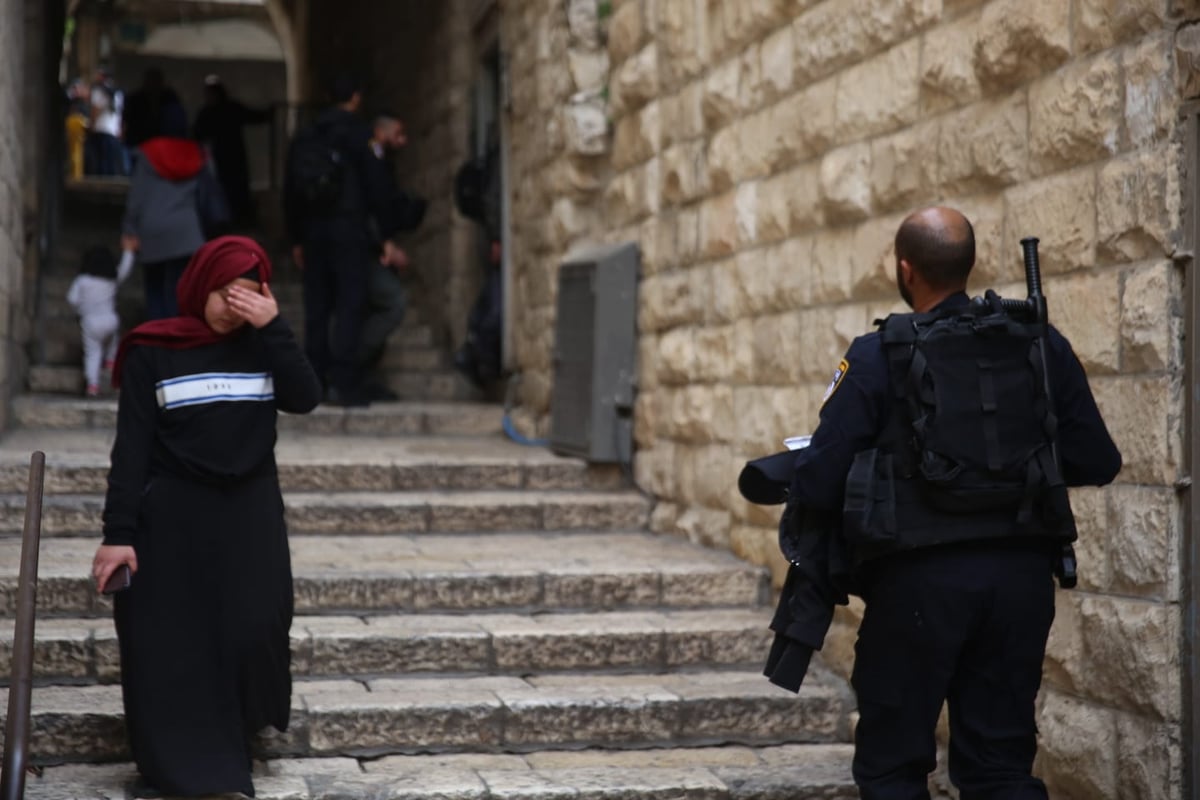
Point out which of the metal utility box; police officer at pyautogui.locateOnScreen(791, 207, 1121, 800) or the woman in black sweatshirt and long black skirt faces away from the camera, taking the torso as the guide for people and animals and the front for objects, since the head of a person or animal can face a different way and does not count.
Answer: the police officer

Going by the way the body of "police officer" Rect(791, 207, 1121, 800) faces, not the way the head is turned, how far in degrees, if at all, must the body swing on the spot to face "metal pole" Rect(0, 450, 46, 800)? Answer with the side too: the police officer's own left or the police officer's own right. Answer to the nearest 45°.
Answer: approximately 90° to the police officer's own left

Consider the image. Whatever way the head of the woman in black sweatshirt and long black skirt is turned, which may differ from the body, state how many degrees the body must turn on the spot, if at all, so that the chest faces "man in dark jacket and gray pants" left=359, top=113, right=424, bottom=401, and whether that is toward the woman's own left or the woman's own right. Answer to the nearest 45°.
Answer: approximately 180°

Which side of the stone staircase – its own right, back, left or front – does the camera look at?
front

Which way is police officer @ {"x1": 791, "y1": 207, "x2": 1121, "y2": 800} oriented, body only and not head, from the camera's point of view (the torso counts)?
away from the camera

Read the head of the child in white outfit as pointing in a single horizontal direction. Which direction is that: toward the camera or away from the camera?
away from the camera

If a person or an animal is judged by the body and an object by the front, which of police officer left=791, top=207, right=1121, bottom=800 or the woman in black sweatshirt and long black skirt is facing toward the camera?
the woman in black sweatshirt and long black skirt

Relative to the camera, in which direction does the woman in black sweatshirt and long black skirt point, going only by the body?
toward the camera

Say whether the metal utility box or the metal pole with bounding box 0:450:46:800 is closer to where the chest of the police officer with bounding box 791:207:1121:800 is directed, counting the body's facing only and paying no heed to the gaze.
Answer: the metal utility box

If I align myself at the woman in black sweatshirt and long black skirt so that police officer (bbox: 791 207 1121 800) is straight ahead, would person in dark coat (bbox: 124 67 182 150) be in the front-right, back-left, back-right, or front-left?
back-left

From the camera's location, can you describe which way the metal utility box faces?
facing the viewer and to the left of the viewer

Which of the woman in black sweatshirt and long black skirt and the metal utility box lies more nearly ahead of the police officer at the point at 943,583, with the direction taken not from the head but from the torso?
the metal utility box

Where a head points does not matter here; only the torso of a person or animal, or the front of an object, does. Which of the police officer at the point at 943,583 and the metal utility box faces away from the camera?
the police officer
